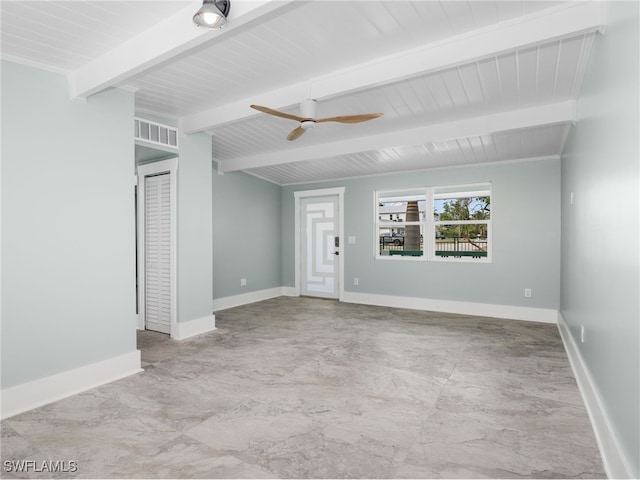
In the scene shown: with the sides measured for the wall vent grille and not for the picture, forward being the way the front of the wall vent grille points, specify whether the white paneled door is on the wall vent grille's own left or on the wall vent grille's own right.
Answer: on the wall vent grille's own left

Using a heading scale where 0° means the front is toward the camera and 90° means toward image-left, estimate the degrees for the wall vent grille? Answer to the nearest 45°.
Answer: approximately 315°

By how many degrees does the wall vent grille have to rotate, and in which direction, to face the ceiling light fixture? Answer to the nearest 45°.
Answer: approximately 45° to its right

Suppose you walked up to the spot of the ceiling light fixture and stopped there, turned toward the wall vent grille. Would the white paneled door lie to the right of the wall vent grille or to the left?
right

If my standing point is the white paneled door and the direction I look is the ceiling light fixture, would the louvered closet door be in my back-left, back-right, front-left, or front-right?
front-right
